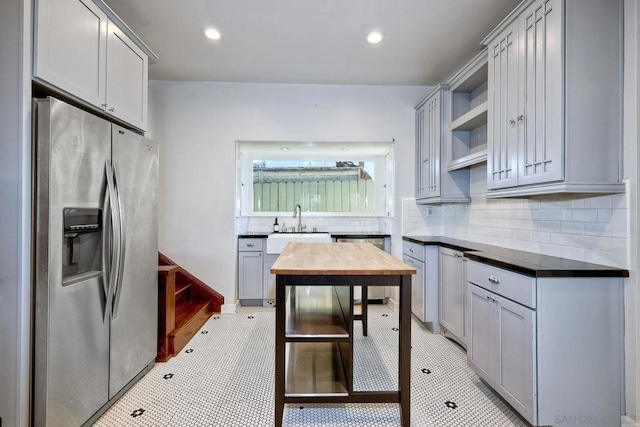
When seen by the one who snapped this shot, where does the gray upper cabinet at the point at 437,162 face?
facing to the left of the viewer

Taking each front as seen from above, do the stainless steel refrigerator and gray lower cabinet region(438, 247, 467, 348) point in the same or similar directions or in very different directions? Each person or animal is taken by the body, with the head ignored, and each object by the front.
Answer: very different directions

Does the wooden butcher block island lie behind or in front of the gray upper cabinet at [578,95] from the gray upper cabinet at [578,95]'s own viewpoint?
in front

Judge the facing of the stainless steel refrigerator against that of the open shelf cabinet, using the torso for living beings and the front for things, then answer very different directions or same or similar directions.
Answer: very different directions

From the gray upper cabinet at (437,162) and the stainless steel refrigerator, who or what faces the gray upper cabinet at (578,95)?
the stainless steel refrigerator

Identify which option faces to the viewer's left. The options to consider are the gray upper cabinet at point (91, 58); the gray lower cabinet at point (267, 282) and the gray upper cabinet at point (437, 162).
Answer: the gray upper cabinet at point (437, 162)

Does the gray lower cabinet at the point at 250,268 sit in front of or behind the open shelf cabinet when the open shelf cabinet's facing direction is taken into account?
in front

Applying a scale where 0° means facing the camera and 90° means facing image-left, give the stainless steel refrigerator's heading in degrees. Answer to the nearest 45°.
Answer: approximately 315°

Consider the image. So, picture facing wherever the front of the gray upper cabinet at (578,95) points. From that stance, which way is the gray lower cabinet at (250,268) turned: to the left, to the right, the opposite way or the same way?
to the left

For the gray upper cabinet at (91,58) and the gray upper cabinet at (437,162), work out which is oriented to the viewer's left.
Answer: the gray upper cabinet at (437,162)

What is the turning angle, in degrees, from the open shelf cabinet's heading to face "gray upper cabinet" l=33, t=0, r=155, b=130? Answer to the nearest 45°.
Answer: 0° — it already faces it

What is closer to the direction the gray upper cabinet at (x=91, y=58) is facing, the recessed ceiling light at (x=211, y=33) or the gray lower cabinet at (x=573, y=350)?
the gray lower cabinet
